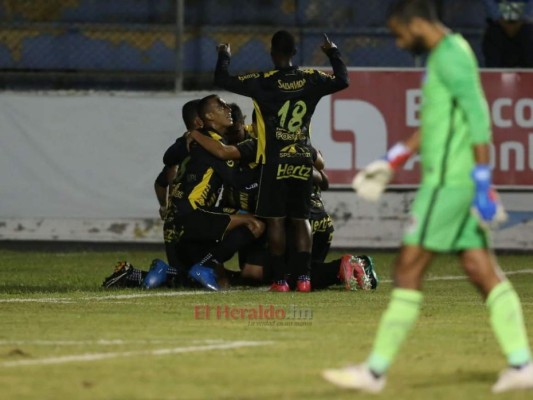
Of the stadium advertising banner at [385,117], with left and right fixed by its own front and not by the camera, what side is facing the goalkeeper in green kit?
front

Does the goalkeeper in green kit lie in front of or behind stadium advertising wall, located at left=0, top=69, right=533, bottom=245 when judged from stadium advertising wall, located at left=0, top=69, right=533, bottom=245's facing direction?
in front

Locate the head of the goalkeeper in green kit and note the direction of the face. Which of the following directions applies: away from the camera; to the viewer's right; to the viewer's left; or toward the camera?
to the viewer's left
